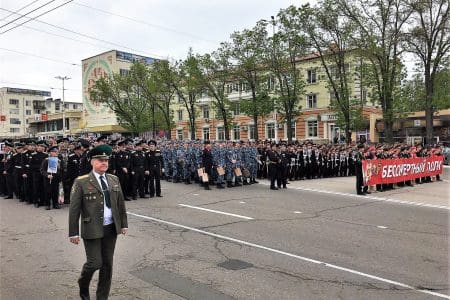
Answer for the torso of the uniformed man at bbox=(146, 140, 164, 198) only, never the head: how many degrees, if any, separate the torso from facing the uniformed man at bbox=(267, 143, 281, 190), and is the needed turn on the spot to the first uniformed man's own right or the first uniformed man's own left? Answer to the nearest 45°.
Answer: approximately 90° to the first uniformed man's own left

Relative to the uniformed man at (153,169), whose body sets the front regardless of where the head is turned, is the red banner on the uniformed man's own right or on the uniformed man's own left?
on the uniformed man's own left

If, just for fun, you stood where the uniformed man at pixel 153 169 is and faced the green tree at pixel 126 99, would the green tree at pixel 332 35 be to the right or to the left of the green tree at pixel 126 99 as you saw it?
right

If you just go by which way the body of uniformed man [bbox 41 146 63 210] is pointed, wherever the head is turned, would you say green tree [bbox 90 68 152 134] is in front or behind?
behind

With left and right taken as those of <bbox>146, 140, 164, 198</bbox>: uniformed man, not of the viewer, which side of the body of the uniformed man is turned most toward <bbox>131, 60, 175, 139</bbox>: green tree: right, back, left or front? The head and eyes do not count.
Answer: back

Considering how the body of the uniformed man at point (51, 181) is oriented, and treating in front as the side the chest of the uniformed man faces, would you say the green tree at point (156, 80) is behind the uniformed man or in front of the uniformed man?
behind

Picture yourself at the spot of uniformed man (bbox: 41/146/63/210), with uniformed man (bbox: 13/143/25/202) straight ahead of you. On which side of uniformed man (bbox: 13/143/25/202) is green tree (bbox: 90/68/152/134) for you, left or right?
right

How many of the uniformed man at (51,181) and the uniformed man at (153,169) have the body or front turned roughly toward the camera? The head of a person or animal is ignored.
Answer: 2
